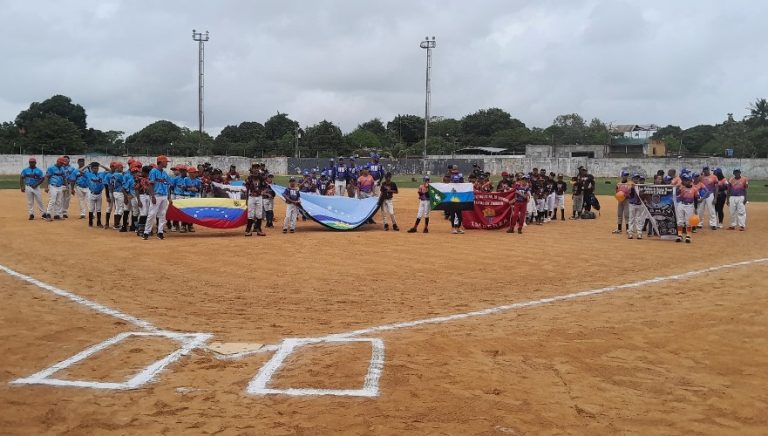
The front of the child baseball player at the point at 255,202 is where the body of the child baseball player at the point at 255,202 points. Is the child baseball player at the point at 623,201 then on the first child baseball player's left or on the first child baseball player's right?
on the first child baseball player's left

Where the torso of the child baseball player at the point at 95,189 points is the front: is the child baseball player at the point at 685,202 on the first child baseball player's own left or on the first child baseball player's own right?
on the first child baseball player's own left

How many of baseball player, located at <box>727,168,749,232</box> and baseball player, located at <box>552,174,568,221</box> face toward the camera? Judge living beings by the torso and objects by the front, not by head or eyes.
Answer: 2
